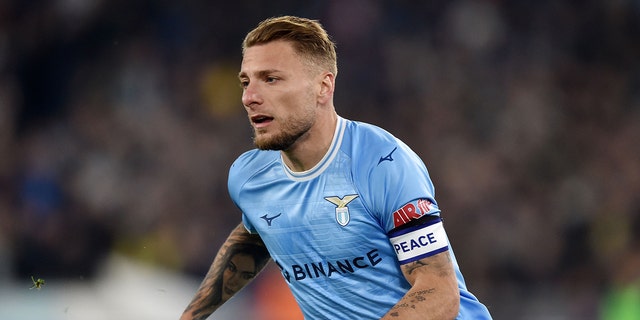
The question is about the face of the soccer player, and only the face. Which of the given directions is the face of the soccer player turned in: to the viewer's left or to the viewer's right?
to the viewer's left

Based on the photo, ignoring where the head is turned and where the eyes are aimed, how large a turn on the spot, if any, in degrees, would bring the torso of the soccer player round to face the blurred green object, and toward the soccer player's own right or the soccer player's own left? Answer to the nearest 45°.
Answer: approximately 180°

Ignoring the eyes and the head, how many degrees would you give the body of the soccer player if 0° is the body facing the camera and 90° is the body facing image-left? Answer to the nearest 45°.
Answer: approximately 45°
